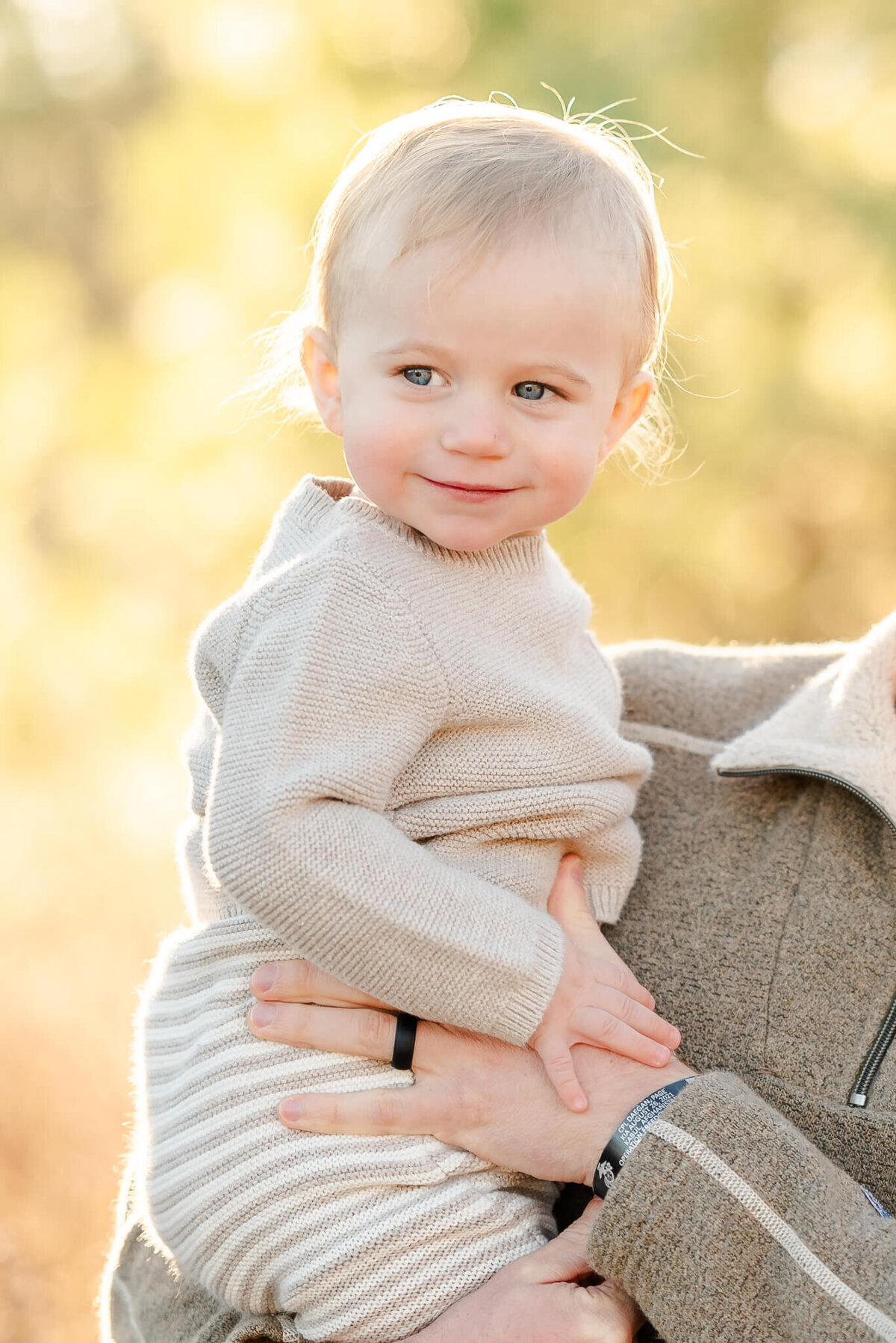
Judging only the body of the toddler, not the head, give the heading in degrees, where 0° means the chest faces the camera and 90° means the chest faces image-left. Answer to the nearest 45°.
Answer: approximately 315°
